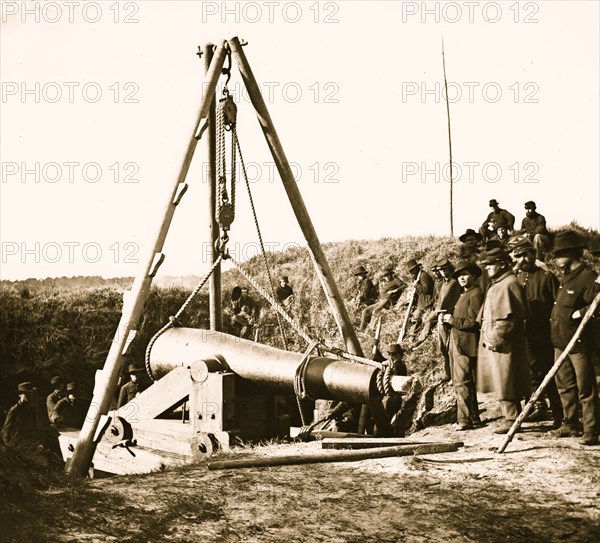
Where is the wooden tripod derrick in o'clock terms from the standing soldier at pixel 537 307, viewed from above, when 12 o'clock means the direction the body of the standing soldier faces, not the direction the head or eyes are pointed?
The wooden tripod derrick is roughly at 1 o'clock from the standing soldier.

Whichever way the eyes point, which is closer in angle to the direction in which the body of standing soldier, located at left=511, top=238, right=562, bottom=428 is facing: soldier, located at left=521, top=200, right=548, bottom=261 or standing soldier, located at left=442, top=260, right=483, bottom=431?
the standing soldier

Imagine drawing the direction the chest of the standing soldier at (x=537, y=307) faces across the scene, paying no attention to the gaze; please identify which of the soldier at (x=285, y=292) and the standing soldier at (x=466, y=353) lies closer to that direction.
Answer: the standing soldier
